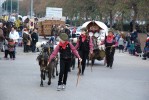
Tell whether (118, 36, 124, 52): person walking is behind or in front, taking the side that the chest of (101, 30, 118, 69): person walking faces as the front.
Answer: behind

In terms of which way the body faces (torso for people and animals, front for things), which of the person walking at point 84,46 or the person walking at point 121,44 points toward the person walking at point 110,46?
the person walking at point 121,44

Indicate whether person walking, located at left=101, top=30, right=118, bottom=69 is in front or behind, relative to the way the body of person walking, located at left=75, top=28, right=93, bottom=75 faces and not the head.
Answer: behind

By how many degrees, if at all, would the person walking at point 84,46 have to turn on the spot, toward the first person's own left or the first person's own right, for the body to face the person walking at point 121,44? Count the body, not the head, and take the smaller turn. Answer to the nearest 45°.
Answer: approximately 180°

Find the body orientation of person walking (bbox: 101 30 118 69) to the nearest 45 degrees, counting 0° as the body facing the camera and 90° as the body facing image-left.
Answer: approximately 0°
